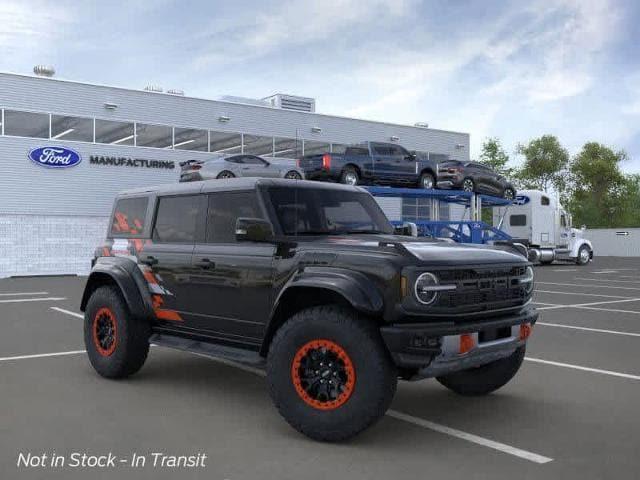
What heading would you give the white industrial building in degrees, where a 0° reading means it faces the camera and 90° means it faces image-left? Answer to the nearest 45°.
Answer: approximately 315°

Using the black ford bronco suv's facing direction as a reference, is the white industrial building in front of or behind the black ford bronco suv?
behind

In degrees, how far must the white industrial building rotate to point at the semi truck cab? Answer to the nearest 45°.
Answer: approximately 45° to its left

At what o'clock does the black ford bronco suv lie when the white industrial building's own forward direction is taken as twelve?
The black ford bronco suv is roughly at 1 o'clock from the white industrial building.

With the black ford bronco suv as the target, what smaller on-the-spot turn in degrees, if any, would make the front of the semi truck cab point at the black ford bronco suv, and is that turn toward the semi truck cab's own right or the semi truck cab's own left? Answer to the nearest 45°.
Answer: approximately 135° to the semi truck cab's own right

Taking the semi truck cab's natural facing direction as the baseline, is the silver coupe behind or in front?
behind

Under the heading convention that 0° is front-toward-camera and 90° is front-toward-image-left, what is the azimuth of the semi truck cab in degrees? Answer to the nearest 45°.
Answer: approximately 225°

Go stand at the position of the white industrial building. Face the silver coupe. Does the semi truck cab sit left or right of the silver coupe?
left

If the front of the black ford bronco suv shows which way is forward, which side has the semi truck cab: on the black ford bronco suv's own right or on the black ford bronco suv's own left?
on the black ford bronco suv's own left

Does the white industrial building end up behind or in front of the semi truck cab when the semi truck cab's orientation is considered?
behind
